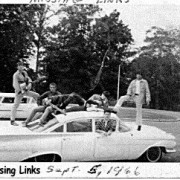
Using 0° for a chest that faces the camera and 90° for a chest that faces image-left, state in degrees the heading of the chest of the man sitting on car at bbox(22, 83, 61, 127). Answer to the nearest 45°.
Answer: approximately 45°

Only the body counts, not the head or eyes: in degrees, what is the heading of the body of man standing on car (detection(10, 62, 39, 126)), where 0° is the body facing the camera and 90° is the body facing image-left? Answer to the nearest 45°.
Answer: approximately 315°

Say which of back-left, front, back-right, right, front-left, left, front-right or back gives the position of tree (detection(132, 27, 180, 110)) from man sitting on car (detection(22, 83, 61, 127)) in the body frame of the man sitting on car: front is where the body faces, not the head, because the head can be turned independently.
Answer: back-left

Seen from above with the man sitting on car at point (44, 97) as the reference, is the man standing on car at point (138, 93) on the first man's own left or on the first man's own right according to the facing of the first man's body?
on the first man's own left
